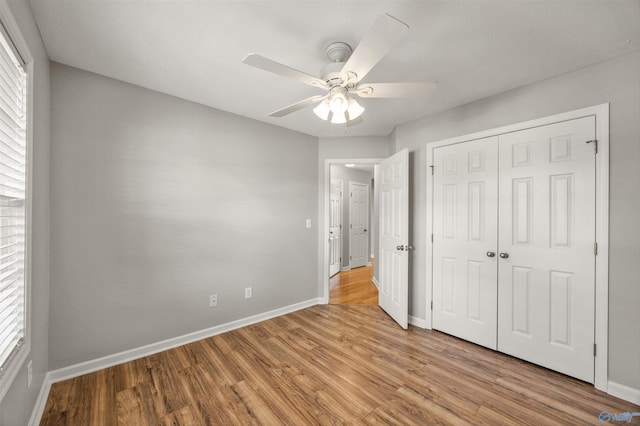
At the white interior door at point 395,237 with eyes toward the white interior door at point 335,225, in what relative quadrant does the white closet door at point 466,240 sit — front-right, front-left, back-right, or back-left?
back-right

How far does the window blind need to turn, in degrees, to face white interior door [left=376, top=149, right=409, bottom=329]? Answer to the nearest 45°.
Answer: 0° — it already faces it

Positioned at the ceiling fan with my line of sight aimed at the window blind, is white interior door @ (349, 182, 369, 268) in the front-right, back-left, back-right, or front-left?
back-right

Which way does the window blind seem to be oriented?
to the viewer's right
